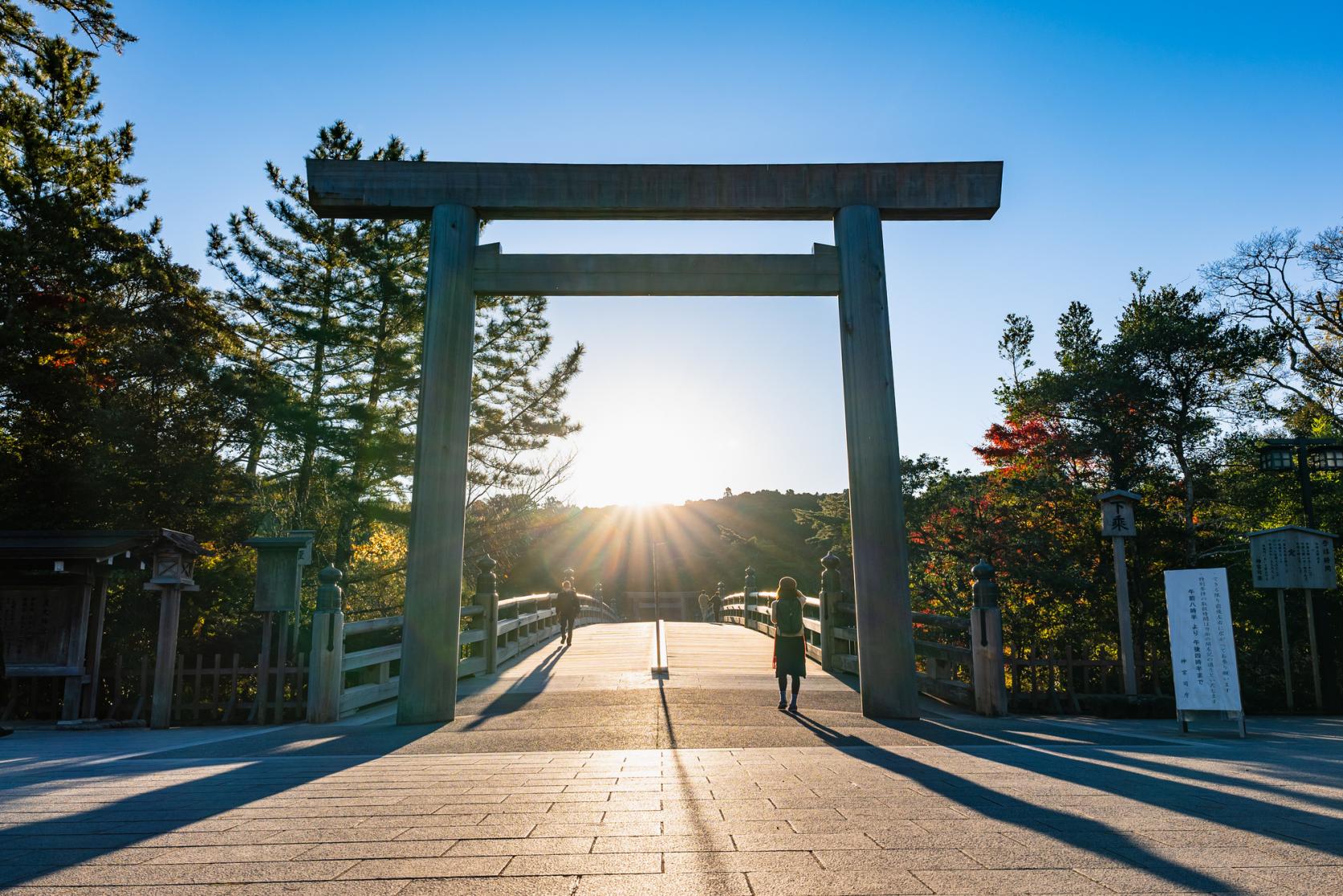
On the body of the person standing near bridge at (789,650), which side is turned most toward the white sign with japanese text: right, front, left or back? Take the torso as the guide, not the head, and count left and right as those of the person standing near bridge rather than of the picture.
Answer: right

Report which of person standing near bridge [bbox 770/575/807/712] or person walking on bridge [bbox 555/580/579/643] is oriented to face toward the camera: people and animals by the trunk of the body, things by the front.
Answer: person walking on bridge [bbox 555/580/579/643]

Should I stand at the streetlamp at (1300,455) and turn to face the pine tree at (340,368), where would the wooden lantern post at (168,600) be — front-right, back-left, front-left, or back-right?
front-left

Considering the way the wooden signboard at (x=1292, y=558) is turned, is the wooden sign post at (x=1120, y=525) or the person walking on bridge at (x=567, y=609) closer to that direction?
the wooden sign post

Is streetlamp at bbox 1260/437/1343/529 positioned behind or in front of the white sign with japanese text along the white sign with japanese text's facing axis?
behind

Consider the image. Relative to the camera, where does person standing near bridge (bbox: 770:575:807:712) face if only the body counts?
away from the camera

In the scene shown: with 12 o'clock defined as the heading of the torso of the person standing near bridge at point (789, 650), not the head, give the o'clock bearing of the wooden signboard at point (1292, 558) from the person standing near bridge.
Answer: The wooden signboard is roughly at 2 o'clock from the person standing near bridge.

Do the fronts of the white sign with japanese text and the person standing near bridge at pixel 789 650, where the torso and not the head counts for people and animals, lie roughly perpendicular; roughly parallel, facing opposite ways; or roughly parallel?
roughly parallel, facing opposite ways

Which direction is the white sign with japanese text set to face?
toward the camera

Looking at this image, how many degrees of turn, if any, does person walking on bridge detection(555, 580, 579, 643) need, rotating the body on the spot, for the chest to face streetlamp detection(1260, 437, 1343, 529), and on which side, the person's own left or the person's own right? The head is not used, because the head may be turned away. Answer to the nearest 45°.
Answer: approximately 90° to the person's own left

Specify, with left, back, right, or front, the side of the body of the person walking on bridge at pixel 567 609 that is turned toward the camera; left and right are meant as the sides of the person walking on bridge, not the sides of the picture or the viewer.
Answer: front

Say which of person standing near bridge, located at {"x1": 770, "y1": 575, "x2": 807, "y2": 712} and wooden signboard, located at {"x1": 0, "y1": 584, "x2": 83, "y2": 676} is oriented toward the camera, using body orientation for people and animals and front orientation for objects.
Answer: the wooden signboard
